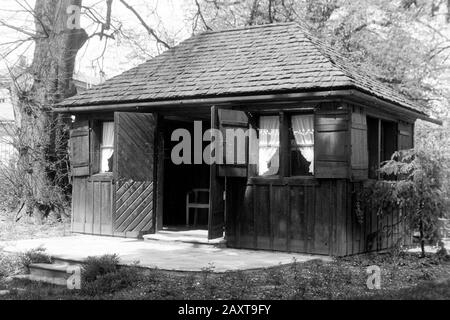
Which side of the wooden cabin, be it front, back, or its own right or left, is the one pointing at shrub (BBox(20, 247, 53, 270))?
front

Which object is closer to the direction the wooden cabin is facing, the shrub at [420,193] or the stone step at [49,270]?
the stone step

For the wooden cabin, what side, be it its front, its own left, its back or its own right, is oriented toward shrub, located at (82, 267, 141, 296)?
front

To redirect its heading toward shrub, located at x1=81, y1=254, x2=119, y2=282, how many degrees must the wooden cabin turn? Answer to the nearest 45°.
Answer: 0° — it already faces it

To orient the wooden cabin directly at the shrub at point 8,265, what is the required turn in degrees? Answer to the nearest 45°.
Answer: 0° — it already faces it

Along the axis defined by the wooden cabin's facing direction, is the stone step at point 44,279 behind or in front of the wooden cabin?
in front

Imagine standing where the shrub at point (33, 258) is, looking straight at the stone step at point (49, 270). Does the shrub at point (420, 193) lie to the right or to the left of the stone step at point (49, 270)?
left

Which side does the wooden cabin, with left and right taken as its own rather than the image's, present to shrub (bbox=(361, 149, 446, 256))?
left

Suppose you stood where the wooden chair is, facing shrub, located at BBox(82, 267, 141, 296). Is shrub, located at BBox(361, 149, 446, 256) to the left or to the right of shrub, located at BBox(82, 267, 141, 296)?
left

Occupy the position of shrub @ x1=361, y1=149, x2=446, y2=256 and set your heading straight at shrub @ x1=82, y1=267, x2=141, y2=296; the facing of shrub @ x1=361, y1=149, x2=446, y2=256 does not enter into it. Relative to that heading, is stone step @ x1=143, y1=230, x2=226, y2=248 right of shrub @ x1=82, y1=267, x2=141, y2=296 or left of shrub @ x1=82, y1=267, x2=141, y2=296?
right

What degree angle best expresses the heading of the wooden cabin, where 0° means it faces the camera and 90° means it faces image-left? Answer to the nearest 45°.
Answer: approximately 45°
